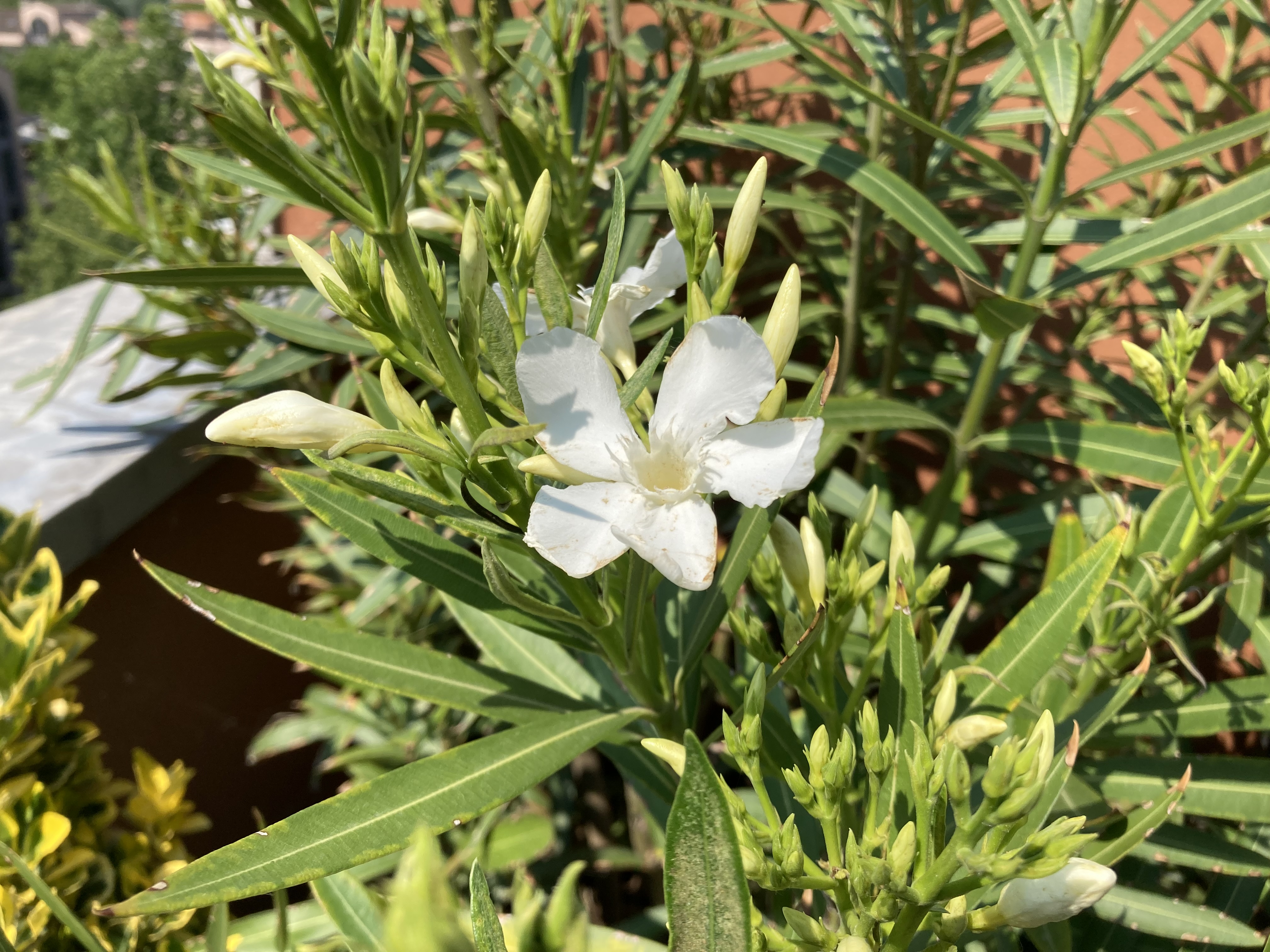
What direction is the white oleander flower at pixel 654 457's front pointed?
toward the camera

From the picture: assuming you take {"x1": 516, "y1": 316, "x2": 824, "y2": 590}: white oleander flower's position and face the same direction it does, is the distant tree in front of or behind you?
behind

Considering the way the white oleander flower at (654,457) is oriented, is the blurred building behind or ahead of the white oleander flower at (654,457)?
behind
